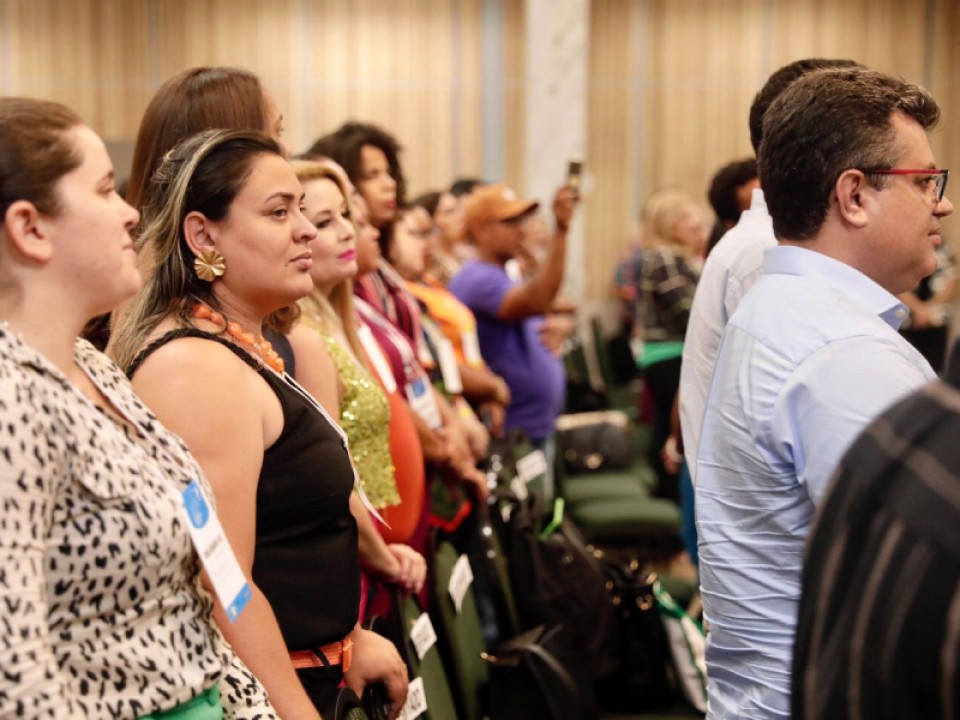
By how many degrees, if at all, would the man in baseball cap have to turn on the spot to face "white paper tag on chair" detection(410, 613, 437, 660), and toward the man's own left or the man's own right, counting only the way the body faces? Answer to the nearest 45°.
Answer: approximately 90° to the man's own right

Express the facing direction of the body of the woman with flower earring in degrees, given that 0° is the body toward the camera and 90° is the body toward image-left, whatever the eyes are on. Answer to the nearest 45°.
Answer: approximately 270°

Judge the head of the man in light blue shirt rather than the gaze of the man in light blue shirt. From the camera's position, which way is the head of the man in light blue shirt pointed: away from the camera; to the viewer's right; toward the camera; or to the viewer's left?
to the viewer's right

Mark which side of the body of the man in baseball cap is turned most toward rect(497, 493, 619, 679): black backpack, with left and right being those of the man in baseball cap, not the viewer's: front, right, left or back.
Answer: right

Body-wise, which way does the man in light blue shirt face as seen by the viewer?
to the viewer's right

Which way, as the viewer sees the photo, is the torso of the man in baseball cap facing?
to the viewer's right

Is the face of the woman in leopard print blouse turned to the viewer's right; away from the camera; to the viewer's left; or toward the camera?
to the viewer's right

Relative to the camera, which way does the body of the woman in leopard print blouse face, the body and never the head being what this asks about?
to the viewer's right

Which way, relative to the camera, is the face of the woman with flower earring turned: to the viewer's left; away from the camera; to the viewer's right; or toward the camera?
to the viewer's right

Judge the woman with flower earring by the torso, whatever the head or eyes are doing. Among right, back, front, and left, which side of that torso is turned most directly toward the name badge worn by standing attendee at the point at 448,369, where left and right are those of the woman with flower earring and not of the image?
left
